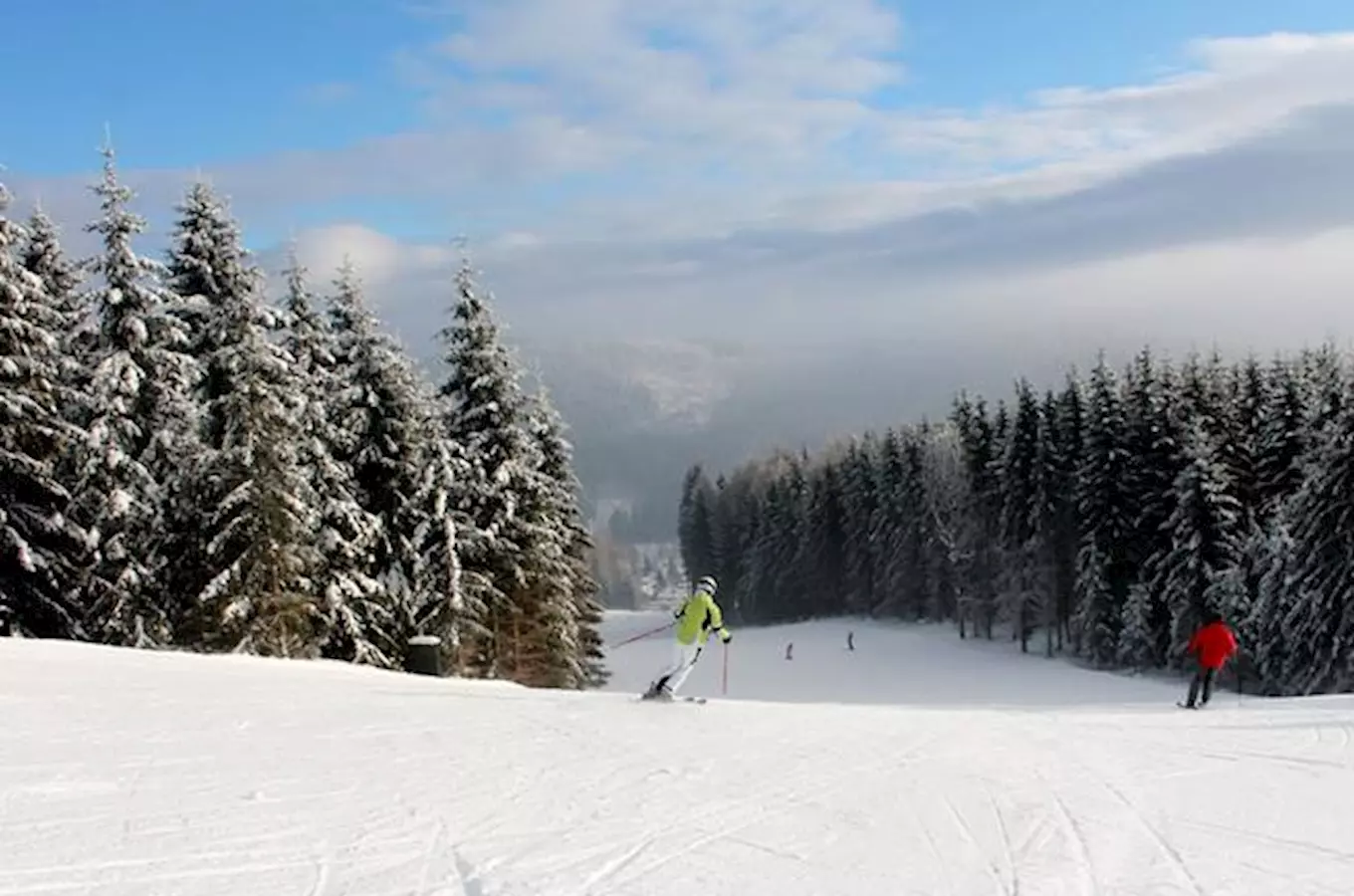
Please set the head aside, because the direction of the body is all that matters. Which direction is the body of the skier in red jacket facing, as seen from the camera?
away from the camera

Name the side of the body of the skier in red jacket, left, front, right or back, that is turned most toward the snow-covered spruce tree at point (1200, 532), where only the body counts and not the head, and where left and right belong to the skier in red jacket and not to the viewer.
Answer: front

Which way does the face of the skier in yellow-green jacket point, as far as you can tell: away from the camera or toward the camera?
away from the camera

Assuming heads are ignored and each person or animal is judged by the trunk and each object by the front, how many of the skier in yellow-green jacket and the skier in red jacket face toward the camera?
0

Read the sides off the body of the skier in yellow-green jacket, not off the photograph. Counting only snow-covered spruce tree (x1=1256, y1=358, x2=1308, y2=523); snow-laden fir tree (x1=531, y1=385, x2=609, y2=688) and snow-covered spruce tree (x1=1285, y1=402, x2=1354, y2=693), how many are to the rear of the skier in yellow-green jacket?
0

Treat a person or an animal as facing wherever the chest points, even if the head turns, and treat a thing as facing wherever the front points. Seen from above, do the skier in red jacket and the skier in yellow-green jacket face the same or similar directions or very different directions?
same or similar directions

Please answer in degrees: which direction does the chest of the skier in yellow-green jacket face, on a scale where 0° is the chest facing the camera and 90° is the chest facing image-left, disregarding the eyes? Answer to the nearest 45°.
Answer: approximately 225°

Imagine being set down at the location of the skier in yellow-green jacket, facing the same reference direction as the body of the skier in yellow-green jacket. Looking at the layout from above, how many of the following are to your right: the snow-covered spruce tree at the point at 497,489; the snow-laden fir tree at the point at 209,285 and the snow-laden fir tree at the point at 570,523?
0

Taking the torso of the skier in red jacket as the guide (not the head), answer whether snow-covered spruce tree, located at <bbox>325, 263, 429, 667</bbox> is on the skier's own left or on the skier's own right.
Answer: on the skier's own left

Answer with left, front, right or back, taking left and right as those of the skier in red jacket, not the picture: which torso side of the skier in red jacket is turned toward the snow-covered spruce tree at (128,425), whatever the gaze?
left

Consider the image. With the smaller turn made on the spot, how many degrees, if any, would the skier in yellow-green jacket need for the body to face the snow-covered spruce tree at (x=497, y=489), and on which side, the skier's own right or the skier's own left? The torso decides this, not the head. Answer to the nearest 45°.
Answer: approximately 45° to the skier's own left

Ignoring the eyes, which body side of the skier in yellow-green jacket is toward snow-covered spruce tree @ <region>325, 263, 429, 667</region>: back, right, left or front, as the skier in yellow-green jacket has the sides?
left

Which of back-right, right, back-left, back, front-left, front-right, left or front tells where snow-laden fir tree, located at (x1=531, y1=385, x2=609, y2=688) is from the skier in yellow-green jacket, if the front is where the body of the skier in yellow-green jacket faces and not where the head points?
front-left
